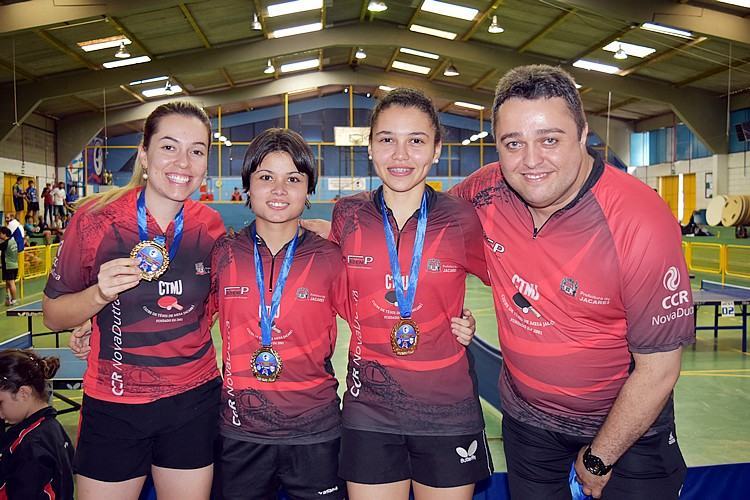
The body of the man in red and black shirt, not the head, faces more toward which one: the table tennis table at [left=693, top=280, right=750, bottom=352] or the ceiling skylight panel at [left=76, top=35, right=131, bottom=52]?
the ceiling skylight panel

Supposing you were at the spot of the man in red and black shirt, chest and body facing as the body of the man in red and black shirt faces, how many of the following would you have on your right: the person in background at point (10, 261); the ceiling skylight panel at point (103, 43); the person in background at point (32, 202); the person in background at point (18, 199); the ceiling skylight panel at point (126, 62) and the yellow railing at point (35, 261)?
6

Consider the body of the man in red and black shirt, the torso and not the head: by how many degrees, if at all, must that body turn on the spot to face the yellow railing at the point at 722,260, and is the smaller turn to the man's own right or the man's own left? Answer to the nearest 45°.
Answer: approximately 135° to the man's own right

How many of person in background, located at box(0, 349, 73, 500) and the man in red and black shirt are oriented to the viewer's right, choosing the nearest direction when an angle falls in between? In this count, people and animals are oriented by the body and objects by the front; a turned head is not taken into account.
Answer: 0

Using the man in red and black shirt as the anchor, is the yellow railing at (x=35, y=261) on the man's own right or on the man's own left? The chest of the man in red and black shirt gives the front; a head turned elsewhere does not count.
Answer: on the man's own right

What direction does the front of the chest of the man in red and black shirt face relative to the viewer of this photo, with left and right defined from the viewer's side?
facing the viewer and to the left of the viewer
